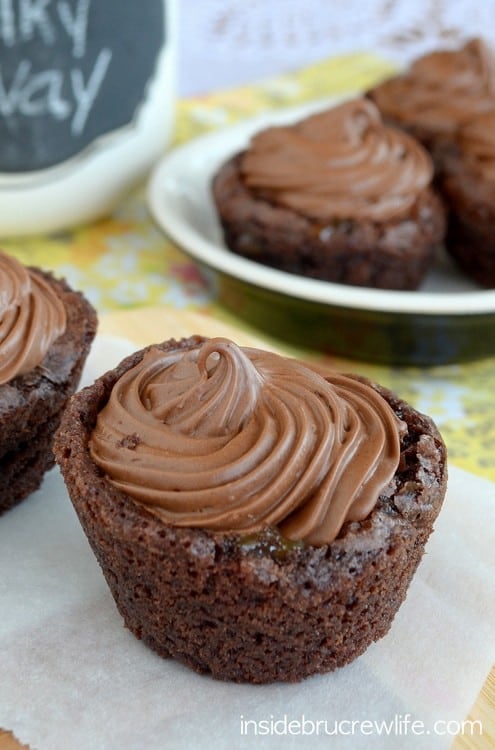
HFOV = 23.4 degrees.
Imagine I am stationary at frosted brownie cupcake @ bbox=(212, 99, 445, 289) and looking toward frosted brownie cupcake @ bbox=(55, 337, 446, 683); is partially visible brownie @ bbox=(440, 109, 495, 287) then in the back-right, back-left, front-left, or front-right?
back-left

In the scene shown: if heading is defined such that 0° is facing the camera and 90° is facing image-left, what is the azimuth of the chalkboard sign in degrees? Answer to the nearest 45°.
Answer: approximately 0°

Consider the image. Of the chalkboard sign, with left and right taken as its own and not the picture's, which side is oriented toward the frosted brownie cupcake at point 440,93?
left

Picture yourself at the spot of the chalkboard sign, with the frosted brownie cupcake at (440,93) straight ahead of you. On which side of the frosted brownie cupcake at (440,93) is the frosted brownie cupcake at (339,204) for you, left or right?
right

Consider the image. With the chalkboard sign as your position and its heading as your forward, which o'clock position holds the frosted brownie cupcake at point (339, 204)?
The frosted brownie cupcake is roughly at 10 o'clock from the chalkboard sign.

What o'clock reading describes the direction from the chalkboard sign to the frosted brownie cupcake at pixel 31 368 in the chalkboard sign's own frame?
The frosted brownie cupcake is roughly at 12 o'clock from the chalkboard sign.
